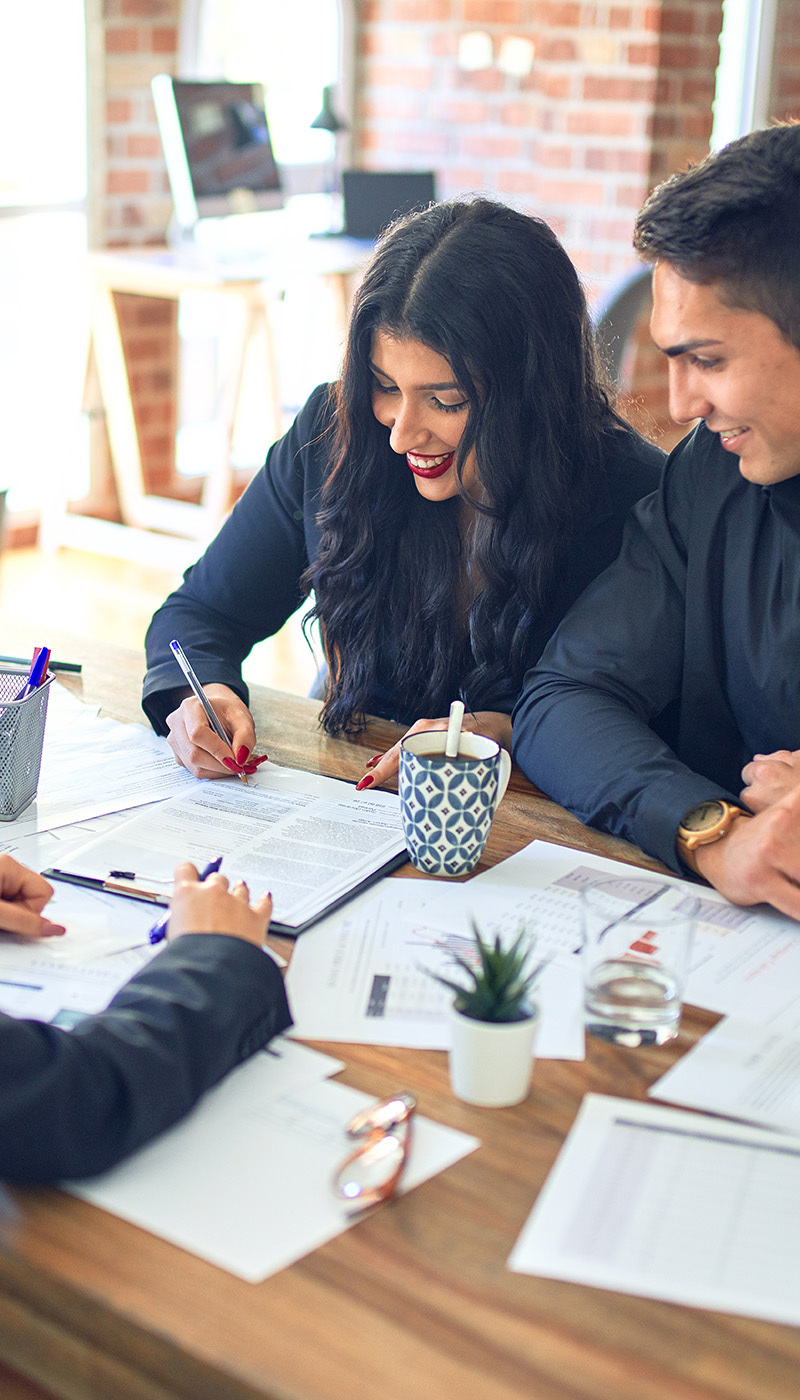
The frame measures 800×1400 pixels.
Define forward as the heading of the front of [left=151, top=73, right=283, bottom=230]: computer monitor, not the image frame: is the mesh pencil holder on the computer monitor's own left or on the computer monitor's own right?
on the computer monitor's own right

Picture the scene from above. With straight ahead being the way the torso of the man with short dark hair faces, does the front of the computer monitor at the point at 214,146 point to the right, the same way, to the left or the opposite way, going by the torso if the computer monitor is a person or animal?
to the left

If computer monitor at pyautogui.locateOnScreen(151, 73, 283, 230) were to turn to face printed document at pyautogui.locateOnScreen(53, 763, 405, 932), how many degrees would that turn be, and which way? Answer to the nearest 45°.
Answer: approximately 45° to its right

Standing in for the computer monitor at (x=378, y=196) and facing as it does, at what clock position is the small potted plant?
The small potted plant is roughly at 12 o'clock from the computer monitor.

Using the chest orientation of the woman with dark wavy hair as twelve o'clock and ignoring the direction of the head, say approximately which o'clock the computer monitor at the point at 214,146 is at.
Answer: The computer monitor is roughly at 4 o'clock from the woman with dark wavy hair.

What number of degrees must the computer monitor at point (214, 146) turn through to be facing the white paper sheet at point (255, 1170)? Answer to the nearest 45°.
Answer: approximately 45° to its right

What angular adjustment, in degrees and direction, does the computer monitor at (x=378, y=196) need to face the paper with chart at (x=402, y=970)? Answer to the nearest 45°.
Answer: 0° — it already faces it
